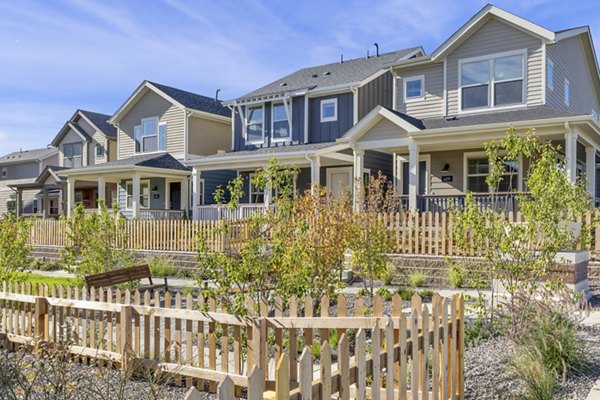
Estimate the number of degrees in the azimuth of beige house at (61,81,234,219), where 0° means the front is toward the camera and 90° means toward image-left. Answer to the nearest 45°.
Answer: approximately 45°

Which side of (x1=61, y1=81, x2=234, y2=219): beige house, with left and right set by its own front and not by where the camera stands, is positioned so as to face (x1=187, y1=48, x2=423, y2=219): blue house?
left

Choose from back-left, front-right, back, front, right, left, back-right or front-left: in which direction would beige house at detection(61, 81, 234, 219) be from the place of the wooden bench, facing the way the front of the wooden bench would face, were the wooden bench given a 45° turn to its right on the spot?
back

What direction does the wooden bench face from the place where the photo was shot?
facing the viewer and to the right of the viewer

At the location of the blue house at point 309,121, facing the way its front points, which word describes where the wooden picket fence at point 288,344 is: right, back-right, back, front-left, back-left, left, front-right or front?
front-left

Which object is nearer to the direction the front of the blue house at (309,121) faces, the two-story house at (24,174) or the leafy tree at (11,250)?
the leafy tree

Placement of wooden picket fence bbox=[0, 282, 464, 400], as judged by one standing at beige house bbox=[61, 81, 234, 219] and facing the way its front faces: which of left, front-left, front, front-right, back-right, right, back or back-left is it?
front-left

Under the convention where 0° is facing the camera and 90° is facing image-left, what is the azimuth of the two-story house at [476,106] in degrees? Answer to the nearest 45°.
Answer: approximately 45°

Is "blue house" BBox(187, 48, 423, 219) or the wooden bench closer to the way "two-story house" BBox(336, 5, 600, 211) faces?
the wooden bench

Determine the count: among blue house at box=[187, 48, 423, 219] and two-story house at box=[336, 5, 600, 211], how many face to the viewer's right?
0

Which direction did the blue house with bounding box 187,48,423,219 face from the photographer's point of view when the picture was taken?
facing the viewer and to the left of the viewer

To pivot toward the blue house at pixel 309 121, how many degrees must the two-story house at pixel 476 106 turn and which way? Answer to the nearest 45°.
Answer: approximately 90° to its right

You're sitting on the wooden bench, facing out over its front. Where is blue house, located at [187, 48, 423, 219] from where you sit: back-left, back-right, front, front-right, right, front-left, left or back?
left
